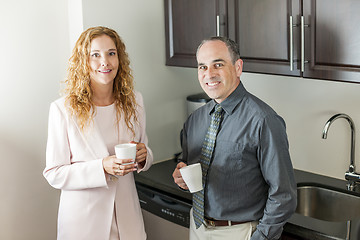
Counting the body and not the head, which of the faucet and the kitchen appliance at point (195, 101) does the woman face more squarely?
the faucet

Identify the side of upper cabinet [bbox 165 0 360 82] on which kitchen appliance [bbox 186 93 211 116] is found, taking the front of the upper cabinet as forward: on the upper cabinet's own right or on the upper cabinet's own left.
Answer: on the upper cabinet's own right

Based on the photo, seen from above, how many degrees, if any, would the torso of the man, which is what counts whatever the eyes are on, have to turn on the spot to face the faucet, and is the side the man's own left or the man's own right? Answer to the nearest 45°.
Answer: approximately 180°

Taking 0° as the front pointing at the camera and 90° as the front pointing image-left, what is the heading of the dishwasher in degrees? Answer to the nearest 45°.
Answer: approximately 45°

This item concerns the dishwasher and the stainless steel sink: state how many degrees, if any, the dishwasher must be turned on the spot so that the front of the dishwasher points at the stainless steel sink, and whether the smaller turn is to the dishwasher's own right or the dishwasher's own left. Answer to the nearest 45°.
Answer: approximately 135° to the dishwasher's own left

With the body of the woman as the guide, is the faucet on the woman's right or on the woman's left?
on the woman's left

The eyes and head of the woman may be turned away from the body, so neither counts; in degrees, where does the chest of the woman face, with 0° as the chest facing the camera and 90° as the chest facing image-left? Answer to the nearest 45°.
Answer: approximately 315°
